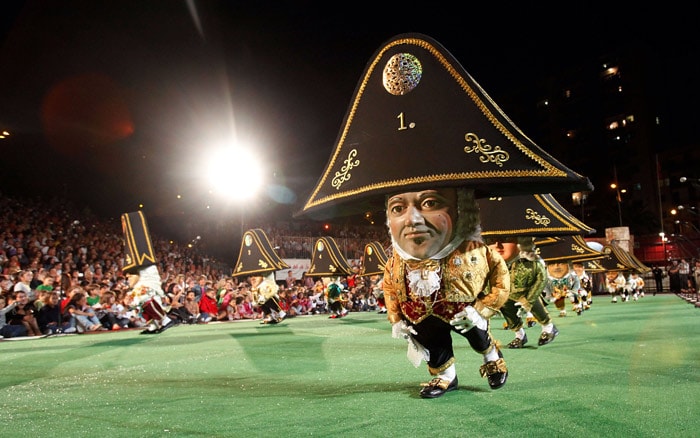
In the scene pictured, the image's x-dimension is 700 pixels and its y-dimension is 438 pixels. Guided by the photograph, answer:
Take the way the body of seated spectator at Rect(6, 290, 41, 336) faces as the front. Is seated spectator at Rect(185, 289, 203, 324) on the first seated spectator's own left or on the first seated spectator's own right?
on the first seated spectator's own left

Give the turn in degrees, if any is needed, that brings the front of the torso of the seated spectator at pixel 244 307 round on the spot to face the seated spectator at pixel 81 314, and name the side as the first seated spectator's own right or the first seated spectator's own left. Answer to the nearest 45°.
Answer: approximately 90° to the first seated spectator's own right

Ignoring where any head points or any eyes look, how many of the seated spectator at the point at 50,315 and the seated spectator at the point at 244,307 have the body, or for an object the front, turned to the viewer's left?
0

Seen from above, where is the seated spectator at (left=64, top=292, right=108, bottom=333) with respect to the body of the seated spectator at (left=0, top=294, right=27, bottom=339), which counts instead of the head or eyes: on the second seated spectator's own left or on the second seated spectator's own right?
on the second seated spectator's own left

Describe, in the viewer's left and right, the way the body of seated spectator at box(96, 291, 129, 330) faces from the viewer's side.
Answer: facing the viewer and to the right of the viewer

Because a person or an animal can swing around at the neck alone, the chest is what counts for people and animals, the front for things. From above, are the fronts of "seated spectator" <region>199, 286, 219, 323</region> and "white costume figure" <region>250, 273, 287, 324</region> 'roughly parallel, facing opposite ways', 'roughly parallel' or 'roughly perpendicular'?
roughly perpendicular

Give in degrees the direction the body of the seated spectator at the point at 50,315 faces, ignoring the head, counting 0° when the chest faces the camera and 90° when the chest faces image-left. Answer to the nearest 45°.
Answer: approximately 315°

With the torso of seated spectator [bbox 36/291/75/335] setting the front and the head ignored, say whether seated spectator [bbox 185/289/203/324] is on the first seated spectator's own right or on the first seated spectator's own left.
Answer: on the first seated spectator's own left

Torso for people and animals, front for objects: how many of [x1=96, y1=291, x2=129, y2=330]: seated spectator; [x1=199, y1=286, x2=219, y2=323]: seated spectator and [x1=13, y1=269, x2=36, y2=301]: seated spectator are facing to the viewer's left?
0

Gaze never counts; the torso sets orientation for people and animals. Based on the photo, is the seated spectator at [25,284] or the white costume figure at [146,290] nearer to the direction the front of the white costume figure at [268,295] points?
the white costume figure
